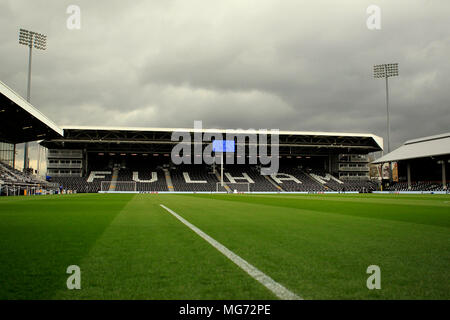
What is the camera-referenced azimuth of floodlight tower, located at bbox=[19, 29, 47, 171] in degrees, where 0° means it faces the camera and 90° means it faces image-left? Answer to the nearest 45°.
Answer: approximately 315°
